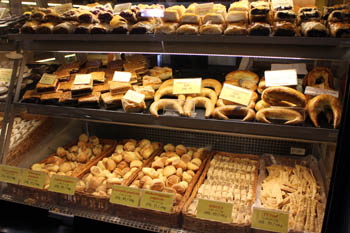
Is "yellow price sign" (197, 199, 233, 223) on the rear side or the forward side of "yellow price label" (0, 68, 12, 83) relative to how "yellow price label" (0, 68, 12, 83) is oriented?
on the forward side

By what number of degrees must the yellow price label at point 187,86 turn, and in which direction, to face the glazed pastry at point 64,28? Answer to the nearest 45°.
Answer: approximately 90° to its right

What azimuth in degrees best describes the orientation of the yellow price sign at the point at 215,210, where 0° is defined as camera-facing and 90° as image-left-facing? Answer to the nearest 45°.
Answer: approximately 0°

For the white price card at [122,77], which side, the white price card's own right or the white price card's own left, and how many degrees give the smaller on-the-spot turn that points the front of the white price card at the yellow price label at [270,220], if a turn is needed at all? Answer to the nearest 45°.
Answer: approximately 45° to the white price card's own left
